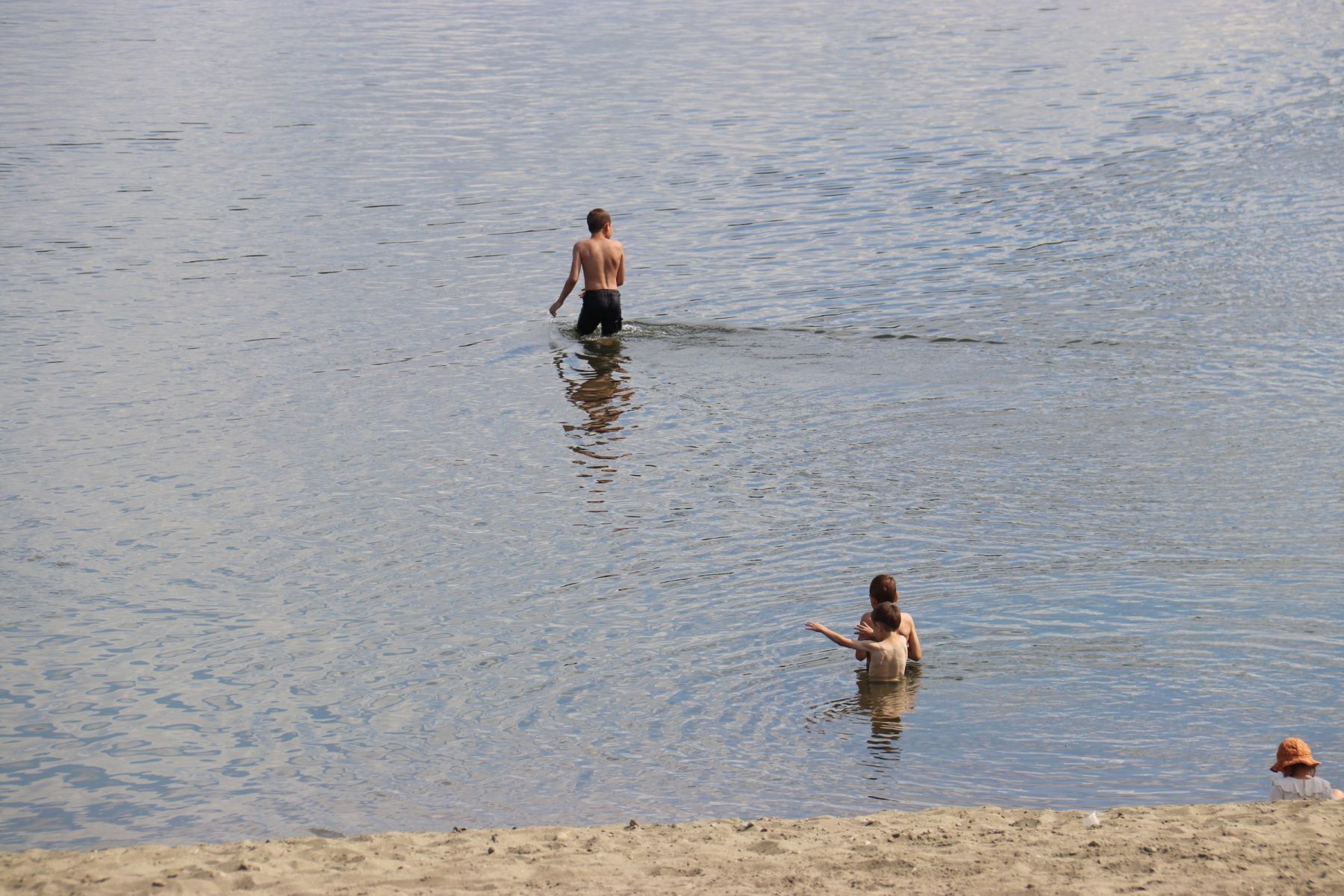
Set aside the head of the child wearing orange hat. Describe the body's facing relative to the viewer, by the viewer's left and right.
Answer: facing away from the viewer

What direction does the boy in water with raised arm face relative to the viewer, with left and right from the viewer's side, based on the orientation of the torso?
facing away from the viewer and to the left of the viewer

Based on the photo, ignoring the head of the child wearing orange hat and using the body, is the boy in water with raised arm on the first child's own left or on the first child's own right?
on the first child's own left

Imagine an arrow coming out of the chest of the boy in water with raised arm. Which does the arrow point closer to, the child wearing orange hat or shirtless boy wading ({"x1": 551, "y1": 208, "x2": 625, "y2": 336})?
the shirtless boy wading

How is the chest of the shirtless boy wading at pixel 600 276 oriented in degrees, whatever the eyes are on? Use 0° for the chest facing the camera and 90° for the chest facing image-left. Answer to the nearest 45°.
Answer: approximately 180°

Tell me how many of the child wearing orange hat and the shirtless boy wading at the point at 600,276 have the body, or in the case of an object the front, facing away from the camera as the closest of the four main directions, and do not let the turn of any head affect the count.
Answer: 2

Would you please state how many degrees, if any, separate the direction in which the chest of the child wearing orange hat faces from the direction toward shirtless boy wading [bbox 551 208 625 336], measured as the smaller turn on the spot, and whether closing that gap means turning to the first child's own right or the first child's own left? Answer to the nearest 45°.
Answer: approximately 45° to the first child's own left

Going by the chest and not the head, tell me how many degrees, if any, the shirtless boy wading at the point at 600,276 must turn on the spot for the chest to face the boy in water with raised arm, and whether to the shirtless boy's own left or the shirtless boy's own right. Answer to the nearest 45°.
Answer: approximately 180°

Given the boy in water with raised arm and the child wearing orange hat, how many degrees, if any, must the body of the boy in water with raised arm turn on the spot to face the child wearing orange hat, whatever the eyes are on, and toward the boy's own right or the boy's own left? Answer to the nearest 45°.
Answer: approximately 180°
